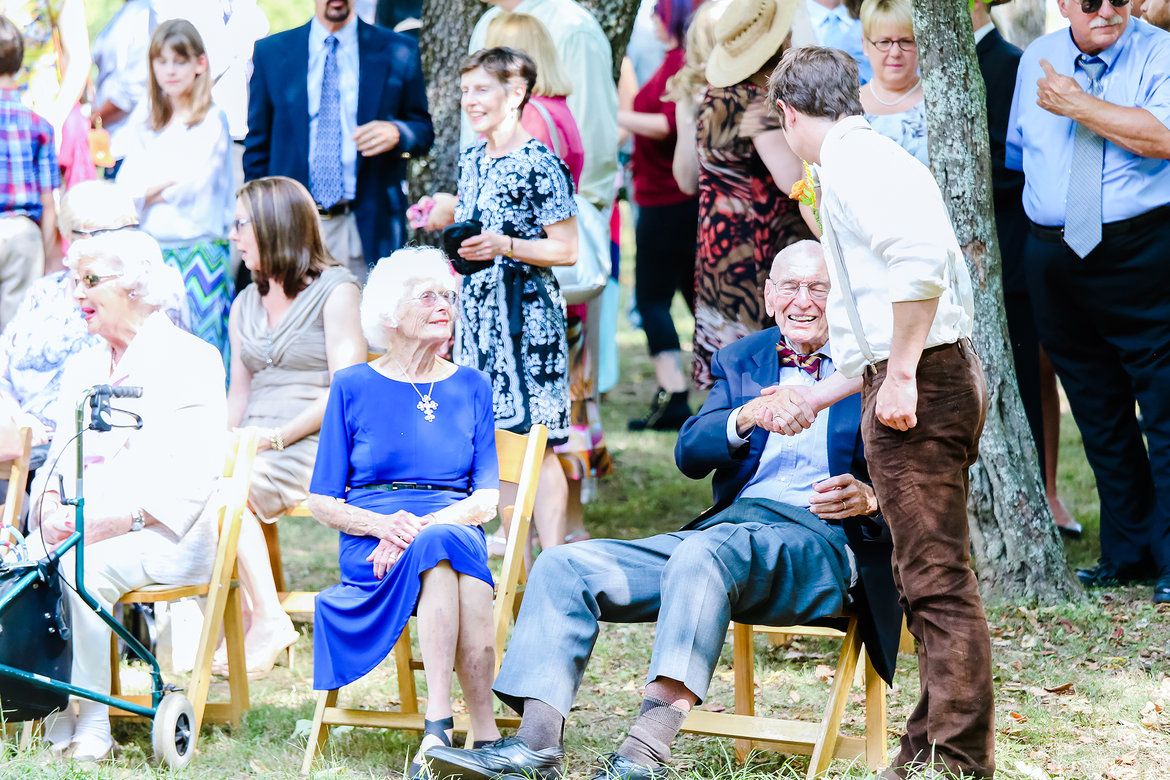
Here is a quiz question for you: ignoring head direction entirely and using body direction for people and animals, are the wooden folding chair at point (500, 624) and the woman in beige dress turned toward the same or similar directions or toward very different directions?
same or similar directions

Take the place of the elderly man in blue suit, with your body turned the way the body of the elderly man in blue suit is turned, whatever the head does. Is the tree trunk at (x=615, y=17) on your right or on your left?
on your right

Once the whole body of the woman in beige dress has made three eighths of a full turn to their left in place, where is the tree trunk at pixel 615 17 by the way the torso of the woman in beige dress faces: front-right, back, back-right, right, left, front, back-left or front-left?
front-left

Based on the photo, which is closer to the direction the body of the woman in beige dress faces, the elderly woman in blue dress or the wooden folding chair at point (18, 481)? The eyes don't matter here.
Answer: the wooden folding chair

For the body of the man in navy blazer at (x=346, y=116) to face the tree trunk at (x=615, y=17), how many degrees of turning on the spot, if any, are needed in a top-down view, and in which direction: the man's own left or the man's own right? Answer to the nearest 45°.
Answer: approximately 135° to the man's own left

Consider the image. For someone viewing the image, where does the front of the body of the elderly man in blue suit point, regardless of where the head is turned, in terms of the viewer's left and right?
facing the viewer and to the left of the viewer

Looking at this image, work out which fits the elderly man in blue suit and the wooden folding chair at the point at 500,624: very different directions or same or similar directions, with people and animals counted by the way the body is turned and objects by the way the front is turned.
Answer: same or similar directions

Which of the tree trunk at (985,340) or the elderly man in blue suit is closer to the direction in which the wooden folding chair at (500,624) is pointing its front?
the elderly man in blue suit

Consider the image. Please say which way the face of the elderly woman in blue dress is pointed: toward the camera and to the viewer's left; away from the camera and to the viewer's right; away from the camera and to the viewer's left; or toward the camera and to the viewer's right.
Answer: toward the camera and to the viewer's right

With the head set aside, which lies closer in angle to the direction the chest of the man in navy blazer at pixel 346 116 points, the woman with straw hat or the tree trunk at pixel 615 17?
the woman with straw hat

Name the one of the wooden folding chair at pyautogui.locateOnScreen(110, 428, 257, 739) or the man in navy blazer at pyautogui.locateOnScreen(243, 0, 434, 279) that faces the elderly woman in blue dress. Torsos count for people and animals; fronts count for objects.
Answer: the man in navy blazer

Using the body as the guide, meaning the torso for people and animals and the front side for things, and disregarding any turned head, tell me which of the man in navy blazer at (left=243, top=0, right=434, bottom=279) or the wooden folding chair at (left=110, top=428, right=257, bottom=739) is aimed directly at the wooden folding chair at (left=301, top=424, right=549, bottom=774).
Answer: the man in navy blazer
